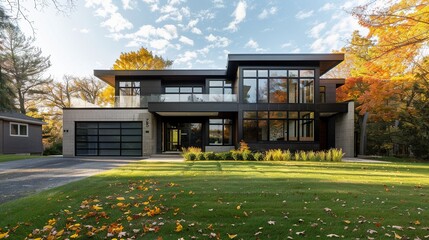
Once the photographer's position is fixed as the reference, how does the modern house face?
facing the viewer

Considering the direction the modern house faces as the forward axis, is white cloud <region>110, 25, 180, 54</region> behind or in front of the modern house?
behind

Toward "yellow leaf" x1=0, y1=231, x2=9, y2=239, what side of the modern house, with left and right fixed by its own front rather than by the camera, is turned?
front

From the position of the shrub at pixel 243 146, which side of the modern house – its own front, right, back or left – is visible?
front

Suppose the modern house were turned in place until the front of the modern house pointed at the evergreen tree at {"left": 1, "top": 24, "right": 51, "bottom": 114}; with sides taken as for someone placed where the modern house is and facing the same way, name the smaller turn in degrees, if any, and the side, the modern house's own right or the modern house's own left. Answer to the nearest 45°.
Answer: approximately 135° to the modern house's own right

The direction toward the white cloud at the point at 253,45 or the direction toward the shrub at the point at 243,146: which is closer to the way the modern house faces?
the shrub

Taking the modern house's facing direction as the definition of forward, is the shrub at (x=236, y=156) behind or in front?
in front

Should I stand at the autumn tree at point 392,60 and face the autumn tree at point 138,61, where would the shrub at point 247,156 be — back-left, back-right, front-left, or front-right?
front-left
